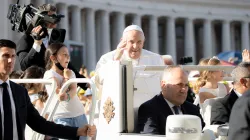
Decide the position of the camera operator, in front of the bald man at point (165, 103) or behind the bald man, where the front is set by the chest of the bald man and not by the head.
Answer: behind

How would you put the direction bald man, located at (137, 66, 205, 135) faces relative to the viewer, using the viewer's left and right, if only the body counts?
facing the viewer and to the right of the viewer

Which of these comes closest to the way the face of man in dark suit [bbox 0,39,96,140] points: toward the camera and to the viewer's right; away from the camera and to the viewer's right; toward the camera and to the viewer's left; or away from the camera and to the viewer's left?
toward the camera and to the viewer's right

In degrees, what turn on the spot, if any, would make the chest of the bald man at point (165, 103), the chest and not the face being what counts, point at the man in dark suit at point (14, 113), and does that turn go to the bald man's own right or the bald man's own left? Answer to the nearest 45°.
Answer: approximately 135° to the bald man's own right
